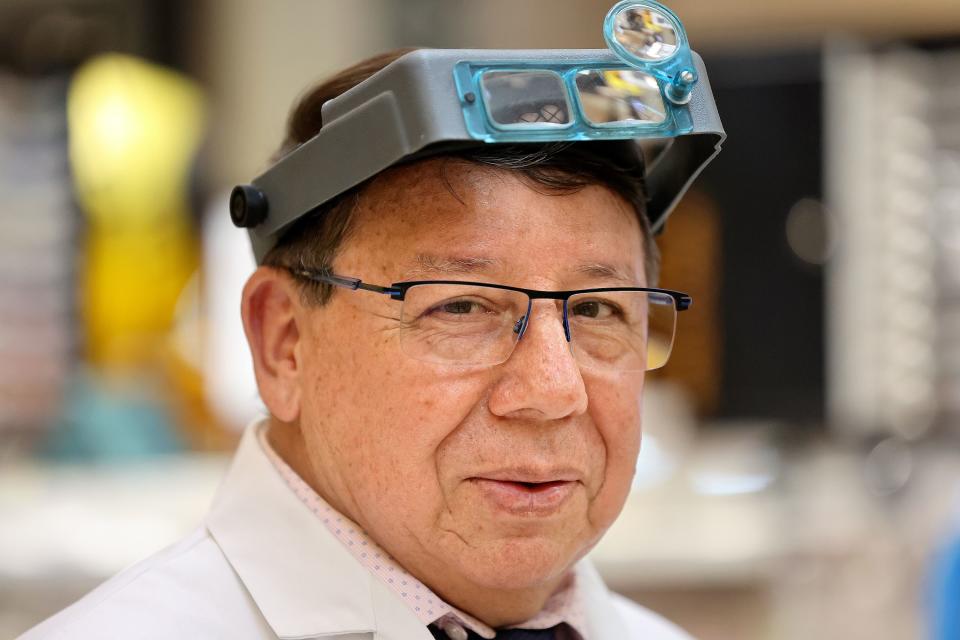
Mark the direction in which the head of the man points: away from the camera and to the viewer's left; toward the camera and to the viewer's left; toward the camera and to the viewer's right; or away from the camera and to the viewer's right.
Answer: toward the camera and to the viewer's right

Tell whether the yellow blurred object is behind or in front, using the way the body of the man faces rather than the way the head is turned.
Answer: behind
